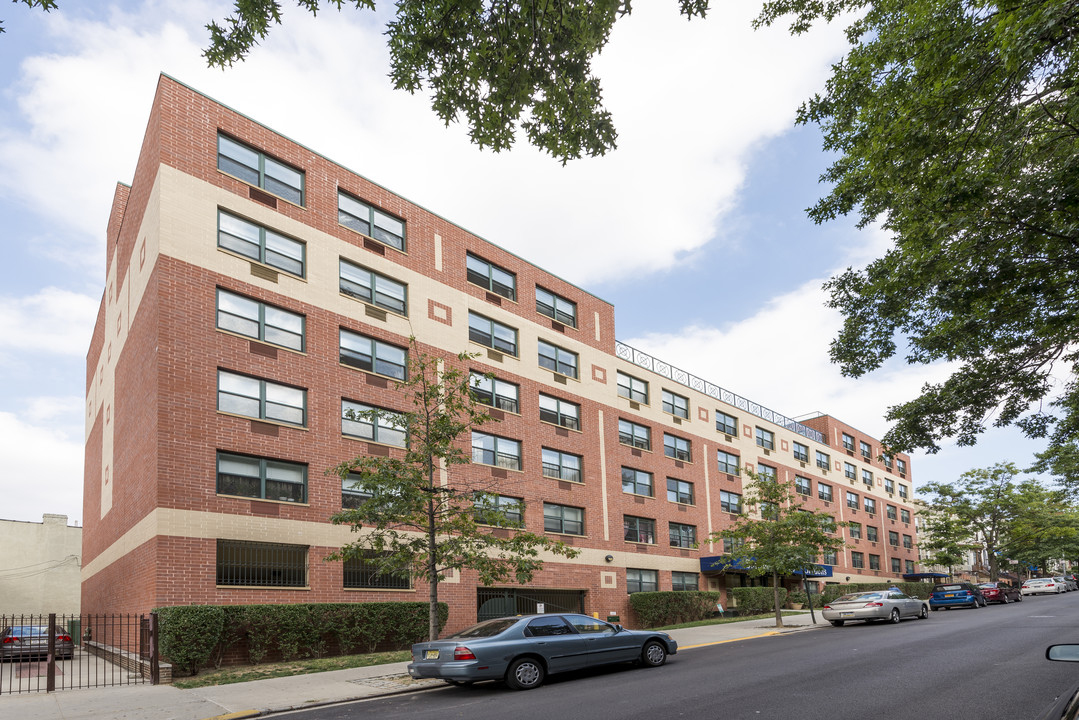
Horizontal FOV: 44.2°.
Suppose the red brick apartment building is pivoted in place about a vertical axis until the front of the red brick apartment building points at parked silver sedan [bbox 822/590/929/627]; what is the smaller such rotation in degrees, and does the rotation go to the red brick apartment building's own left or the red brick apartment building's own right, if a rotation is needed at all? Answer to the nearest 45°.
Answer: approximately 45° to the red brick apartment building's own left

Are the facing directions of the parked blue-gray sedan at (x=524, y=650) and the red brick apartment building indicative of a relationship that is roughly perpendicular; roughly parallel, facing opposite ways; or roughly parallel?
roughly perpendicular

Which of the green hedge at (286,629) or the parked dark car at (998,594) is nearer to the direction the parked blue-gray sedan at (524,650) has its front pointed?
the parked dark car

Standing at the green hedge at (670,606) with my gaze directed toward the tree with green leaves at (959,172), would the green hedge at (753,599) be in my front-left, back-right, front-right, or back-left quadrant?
back-left

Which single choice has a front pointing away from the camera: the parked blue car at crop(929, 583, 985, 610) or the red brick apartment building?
the parked blue car

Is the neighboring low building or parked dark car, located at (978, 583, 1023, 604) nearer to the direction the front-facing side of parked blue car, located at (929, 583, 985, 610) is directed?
the parked dark car

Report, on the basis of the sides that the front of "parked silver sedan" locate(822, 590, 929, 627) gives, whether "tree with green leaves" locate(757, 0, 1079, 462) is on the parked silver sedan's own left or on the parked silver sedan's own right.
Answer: on the parked silver sedan's own right

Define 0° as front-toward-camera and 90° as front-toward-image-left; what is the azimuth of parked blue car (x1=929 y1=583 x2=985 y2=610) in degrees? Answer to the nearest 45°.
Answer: approximately 180°

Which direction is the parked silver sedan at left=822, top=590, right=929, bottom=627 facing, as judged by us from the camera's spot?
facing away from the viewer and to the right of the viewer

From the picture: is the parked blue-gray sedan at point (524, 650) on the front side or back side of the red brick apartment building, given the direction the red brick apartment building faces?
on the front side

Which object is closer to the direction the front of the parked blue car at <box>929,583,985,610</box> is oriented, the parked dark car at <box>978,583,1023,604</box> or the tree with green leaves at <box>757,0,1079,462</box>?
the parked dark car
